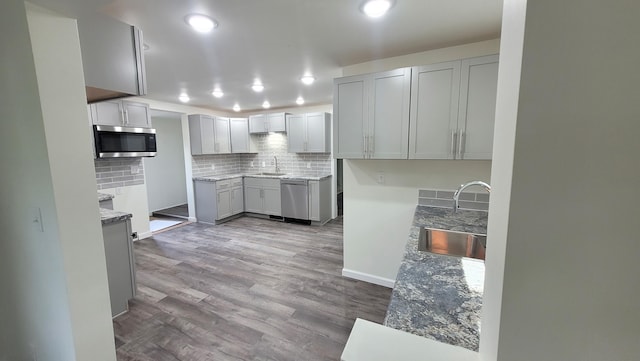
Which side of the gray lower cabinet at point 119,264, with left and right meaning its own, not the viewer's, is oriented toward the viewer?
right

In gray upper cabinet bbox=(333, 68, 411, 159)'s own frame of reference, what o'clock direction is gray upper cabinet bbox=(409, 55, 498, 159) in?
gray upper cabinet bbox=(409, 55, 498, 159) is roughly at 8 o'clock from gray upper cabinet bbox=(333, 68, 411, 159).

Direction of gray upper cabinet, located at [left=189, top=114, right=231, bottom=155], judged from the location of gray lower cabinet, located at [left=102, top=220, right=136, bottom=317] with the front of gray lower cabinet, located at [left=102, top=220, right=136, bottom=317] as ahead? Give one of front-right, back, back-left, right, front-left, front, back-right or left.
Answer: front-left

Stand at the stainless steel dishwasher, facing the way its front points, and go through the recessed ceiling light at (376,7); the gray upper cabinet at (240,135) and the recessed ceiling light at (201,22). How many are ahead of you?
2

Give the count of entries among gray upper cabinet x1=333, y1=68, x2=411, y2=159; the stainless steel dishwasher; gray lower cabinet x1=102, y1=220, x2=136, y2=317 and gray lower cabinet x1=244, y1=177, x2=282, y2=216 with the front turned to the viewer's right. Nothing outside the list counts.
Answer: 1

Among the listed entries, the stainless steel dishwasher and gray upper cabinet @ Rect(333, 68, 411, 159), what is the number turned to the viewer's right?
0

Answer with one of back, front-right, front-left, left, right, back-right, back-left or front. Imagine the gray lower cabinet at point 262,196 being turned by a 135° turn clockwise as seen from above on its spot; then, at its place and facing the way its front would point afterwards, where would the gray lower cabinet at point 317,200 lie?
back

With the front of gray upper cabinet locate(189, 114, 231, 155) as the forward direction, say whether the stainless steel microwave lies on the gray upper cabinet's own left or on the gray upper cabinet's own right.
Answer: on the gray upper cabinet's own right

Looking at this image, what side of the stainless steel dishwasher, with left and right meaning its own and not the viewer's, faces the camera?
front

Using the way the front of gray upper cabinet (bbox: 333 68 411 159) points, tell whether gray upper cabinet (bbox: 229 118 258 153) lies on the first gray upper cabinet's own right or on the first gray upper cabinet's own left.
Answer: on the first gray upper cabinet's own right

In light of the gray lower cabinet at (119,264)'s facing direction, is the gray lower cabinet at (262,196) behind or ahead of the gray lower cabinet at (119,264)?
ahead

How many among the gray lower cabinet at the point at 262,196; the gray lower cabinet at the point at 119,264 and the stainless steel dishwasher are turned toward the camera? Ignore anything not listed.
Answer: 2

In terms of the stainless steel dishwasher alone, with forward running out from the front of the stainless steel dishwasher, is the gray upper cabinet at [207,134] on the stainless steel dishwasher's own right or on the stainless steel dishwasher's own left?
on the stainless steel dishwasher's own right
